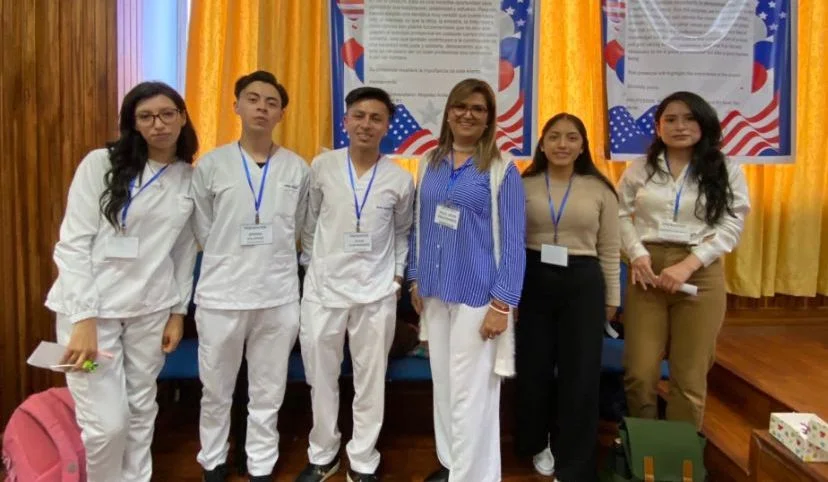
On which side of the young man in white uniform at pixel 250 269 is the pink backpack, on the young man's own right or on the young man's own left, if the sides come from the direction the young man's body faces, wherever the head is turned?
on the young man's own right

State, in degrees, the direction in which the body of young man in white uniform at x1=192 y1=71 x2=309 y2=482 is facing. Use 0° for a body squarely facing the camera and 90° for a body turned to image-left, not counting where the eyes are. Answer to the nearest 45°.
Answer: approximately 0°

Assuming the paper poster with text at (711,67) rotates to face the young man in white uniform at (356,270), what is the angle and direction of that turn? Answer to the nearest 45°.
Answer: approximately 45° to its right

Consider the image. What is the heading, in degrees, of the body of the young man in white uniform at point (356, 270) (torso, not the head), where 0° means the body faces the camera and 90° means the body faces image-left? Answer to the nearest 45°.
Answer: approximately 0°

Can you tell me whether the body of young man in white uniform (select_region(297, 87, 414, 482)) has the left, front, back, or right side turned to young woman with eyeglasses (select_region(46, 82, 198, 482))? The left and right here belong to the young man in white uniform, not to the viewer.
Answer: right

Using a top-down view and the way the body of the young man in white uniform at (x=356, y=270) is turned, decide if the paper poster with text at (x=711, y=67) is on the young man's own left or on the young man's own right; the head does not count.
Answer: on the young man's own left

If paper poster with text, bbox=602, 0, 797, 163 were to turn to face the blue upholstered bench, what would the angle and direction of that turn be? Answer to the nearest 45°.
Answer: approximately 45° to its right
